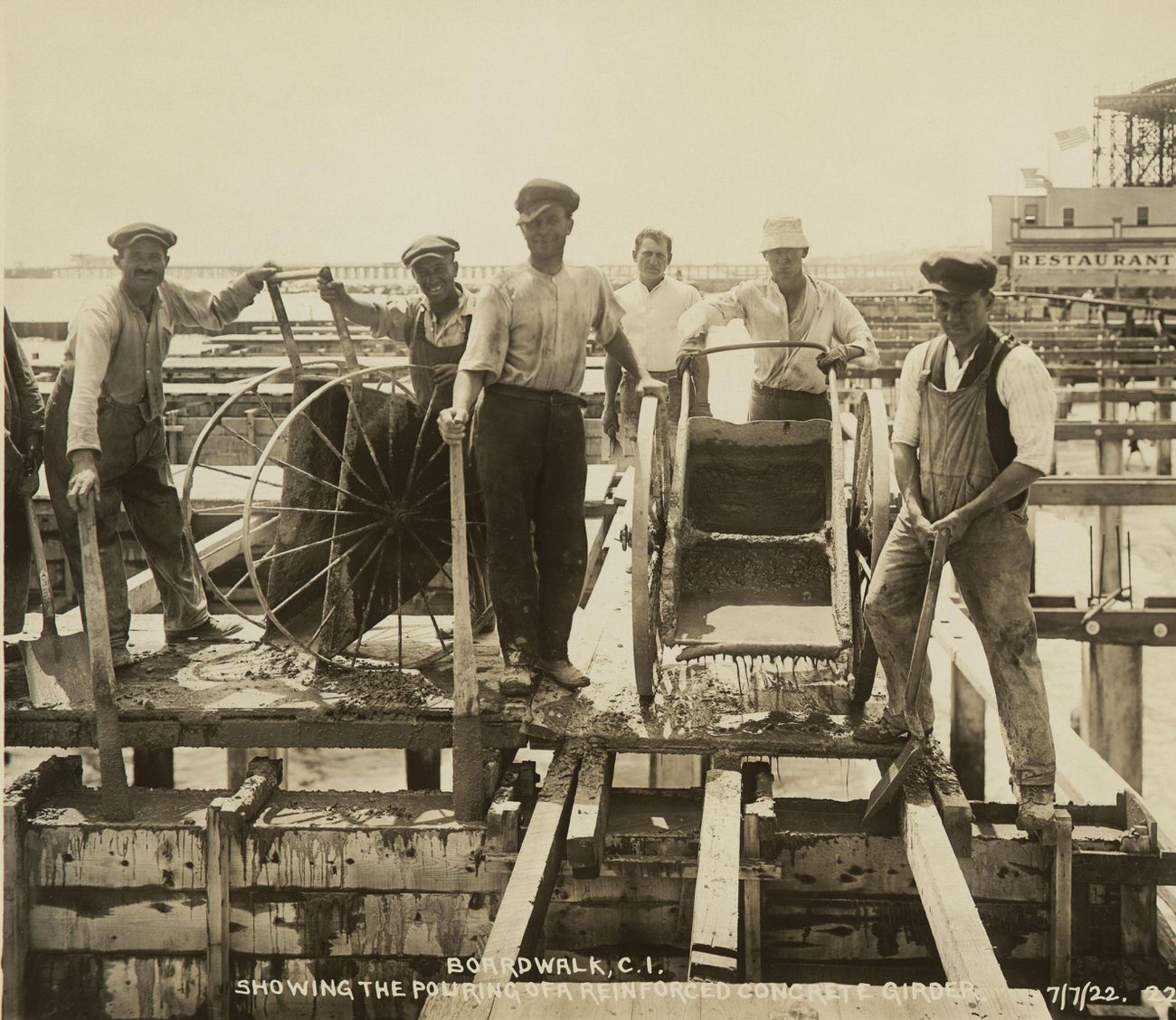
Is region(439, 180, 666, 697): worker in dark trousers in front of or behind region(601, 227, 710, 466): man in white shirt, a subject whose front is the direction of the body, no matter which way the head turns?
in front

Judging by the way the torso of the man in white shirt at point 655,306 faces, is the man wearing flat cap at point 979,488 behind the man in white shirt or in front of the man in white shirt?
in front

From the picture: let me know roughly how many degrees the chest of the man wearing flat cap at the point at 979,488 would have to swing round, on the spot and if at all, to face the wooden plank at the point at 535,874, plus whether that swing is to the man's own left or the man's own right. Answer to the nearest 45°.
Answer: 0° — they already face it

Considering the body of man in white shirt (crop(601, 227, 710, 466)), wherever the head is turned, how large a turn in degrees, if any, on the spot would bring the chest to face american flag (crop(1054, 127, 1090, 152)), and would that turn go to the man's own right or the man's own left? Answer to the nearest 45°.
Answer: approximately 90° to the man's own left

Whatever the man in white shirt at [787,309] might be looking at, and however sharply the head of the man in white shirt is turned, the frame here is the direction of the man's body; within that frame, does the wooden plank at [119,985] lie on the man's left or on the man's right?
on the man's right

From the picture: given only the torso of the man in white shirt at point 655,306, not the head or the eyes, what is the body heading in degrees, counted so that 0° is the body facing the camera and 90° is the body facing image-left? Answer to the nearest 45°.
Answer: approximately 0°

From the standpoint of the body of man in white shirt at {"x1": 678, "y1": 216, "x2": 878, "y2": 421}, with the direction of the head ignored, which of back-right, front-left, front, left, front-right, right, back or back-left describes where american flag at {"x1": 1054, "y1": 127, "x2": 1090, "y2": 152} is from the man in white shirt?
back-left

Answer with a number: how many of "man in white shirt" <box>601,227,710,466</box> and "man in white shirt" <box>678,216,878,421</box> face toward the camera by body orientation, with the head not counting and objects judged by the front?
2

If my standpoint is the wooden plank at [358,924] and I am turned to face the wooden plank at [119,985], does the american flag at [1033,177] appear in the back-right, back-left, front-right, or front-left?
back-right

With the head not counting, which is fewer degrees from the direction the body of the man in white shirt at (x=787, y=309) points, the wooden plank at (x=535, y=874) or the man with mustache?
the wooden plank

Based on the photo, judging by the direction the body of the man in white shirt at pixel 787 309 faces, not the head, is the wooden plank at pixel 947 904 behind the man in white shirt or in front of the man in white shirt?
in front
